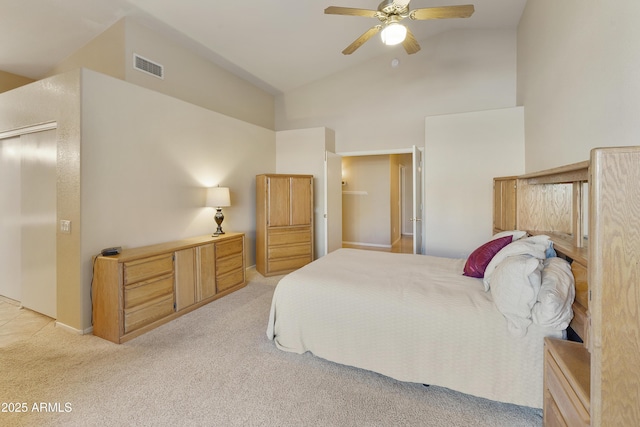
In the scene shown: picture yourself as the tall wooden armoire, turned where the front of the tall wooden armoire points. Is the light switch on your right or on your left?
on your right

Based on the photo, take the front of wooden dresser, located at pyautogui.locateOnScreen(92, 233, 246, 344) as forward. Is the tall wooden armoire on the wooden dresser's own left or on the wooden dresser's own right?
on the wooden dresser's own left

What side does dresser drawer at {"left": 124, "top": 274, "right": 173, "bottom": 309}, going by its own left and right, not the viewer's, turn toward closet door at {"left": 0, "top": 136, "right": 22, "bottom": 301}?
back

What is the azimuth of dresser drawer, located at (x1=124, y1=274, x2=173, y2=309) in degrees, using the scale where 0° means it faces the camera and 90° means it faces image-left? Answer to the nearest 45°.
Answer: approximately 315°

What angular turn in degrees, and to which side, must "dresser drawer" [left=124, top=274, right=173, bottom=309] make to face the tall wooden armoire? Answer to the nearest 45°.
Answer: approximately 90° to its left

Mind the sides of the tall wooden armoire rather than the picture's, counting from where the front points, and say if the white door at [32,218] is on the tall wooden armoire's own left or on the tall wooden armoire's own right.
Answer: on the tall wooden armoire's own right

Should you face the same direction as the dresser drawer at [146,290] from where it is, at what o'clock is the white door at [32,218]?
The white door is roughly at 6 o'clock from the dresser drawer.
